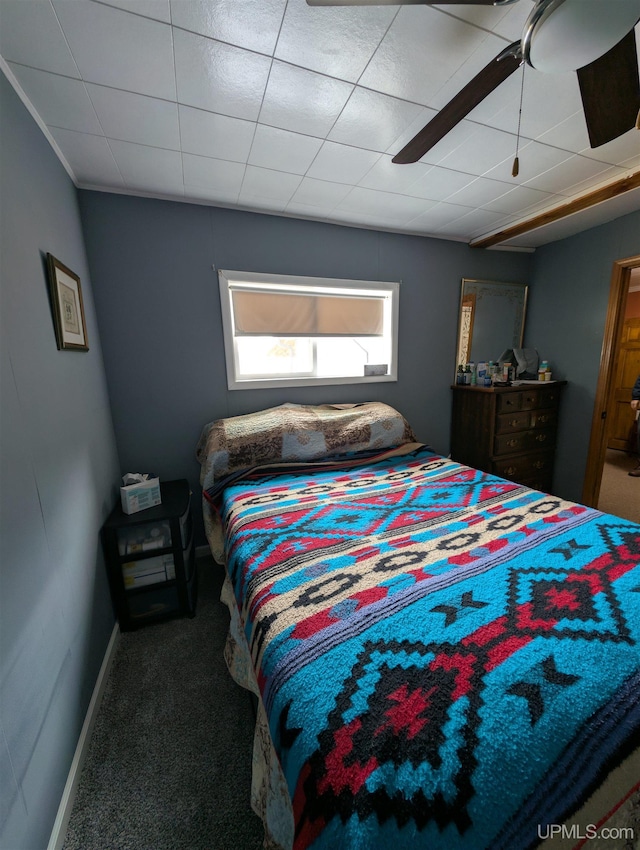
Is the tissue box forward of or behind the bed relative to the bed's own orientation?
behind

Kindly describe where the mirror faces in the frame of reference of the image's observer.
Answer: facing the viewer and to the right of the viewer

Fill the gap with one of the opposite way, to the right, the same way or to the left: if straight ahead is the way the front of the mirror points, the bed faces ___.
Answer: the same way

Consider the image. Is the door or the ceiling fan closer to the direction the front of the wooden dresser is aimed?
the ceiling fan

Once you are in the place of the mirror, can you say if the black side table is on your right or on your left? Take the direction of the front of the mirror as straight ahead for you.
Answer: on your right

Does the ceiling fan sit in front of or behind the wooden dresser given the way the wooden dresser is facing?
in front

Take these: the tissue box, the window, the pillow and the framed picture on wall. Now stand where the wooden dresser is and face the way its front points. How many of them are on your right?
4

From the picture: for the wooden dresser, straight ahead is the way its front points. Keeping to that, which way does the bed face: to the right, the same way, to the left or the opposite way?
the same way

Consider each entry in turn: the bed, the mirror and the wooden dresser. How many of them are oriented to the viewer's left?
0

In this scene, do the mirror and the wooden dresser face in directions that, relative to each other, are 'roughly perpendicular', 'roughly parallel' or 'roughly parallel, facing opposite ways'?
roughly parallel

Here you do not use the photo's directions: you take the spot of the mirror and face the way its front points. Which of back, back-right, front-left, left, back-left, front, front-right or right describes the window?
right

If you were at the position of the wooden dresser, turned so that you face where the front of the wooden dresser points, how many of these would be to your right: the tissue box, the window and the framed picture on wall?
3
